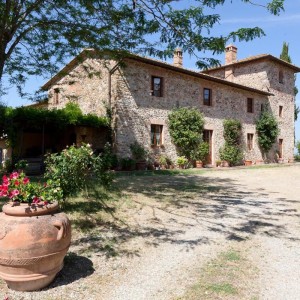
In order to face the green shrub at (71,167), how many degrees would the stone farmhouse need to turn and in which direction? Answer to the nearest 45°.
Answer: approximately 45° to its right
